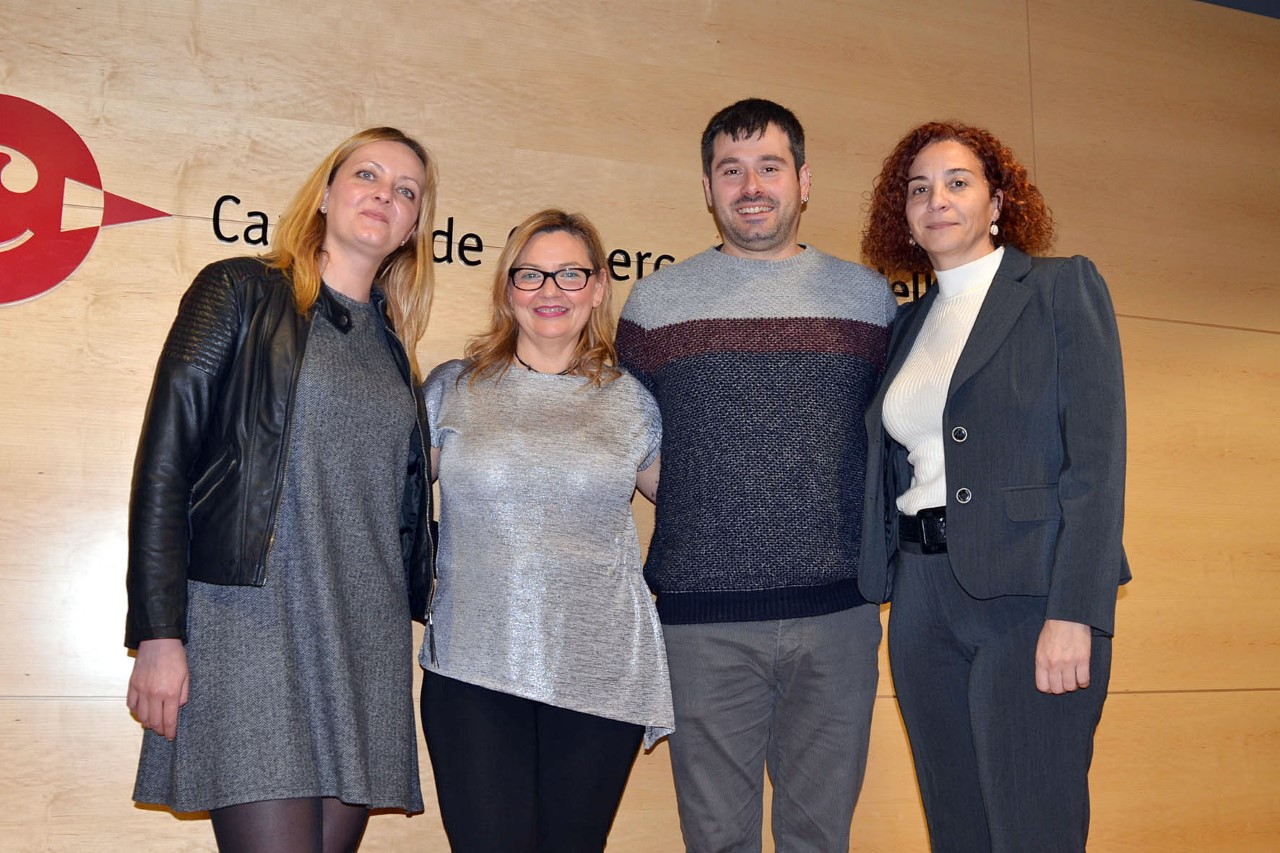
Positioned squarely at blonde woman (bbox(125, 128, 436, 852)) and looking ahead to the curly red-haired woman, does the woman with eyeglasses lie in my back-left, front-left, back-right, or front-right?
front-left

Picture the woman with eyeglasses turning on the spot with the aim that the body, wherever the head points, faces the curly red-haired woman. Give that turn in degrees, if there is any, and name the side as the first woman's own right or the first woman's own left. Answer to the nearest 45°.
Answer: approximately 90° to the first woman's own left

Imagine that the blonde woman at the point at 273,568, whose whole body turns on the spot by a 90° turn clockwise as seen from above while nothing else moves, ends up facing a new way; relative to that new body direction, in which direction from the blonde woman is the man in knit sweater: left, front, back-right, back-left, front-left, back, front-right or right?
back-left

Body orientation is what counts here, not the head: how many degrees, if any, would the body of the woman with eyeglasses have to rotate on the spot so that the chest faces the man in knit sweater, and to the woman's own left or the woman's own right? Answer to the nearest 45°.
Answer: approximately 90° to the woman's own left

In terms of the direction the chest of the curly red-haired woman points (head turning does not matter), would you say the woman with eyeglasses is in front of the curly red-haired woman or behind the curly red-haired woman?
in front

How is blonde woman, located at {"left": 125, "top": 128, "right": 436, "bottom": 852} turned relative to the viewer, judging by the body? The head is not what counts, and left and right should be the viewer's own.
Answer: facing the viewer and to the right of the viewer

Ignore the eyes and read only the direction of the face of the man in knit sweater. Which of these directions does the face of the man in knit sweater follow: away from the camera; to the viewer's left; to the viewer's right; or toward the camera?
toward the camera

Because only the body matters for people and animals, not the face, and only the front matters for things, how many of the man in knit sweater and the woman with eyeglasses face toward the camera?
2

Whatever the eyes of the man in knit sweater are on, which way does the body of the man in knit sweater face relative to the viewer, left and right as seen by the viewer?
facing the viewer

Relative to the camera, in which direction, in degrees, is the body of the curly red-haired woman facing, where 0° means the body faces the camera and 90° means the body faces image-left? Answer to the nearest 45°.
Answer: approximately 45°

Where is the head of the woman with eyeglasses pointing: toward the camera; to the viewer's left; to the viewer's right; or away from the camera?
toward the camera

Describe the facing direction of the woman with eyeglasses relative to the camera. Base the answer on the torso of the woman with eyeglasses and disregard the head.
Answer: toward the camera

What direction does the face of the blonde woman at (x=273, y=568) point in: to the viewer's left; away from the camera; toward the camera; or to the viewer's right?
toward the camera

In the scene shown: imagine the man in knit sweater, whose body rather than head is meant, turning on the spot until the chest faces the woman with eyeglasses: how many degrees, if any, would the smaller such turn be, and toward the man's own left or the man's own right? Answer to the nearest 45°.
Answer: approximately 45° to the man's own right
